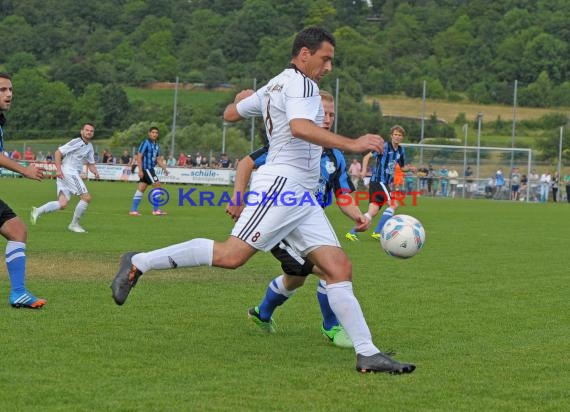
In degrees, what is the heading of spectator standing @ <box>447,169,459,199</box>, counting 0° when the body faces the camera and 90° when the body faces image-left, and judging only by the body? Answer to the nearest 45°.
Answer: approximately 0°

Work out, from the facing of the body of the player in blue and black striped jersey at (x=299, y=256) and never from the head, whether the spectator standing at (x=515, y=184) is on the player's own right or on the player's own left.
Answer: on the player's own left

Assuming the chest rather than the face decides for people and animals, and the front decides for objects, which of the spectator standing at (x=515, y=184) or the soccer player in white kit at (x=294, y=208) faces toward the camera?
the spectator standing

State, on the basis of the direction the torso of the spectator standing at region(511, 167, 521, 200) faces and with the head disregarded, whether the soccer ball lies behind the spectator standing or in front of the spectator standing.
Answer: in front

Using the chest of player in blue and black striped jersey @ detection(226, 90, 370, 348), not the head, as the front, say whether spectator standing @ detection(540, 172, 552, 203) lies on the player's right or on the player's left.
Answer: on the player's left

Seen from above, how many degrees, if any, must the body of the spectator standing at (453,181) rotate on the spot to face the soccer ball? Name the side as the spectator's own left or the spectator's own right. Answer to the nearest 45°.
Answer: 0° — they already face it

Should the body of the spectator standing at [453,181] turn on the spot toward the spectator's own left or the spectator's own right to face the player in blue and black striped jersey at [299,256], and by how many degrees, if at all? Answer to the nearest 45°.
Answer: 0° — they already face them

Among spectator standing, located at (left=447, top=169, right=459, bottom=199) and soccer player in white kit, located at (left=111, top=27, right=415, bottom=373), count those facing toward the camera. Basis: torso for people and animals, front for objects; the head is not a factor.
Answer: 1

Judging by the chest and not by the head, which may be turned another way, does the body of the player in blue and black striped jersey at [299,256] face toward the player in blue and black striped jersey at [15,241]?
no

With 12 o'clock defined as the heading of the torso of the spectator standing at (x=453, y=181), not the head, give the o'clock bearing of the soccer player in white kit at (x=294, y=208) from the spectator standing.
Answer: The soccer player in white kit is roughly at 12 o'clock from the spectator standing.

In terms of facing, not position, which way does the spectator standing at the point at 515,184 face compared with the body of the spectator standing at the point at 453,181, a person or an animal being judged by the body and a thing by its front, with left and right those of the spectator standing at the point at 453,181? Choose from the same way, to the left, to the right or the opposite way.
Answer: the same way

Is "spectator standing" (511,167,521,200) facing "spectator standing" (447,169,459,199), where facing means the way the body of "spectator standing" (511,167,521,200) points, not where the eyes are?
no
